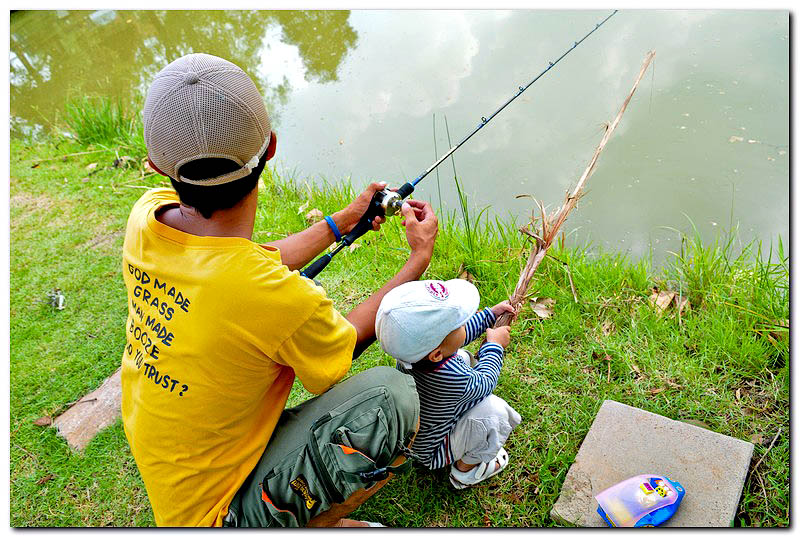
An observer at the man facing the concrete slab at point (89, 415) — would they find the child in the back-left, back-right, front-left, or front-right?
back-right

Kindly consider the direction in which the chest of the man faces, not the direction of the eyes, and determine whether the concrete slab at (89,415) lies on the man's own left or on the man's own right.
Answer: on the man's own left

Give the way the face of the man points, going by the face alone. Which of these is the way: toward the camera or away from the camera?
away from the camera

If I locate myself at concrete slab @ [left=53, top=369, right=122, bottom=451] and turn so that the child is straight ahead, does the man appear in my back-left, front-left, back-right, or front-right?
front-right

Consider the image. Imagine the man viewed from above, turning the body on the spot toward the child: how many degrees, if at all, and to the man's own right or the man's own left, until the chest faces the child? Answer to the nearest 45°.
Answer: approximately 45° to the man's own right

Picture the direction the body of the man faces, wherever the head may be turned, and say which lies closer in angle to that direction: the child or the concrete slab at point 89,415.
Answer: the child

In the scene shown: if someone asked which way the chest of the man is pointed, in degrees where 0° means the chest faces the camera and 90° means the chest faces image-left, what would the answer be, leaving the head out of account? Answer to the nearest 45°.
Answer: approximately 225°

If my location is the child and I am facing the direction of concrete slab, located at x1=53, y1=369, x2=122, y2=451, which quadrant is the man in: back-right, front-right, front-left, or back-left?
front-left
